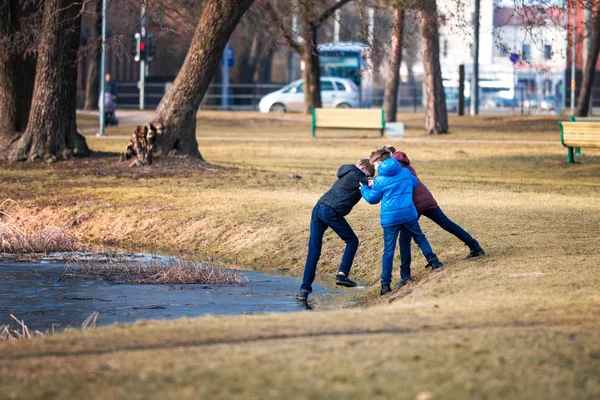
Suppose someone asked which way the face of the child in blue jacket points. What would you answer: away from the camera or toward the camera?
away from the camera

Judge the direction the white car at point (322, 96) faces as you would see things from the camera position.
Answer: facing to the left of the viewer

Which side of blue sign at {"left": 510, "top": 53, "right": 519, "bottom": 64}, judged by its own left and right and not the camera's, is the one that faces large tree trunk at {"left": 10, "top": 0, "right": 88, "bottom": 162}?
front

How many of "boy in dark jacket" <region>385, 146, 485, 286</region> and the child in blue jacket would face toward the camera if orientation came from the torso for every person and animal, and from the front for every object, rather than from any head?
0

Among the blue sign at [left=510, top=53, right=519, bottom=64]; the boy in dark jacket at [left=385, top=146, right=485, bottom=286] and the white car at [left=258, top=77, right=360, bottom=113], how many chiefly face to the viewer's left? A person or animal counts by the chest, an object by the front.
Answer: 2

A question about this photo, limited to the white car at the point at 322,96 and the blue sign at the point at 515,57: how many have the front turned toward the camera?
1

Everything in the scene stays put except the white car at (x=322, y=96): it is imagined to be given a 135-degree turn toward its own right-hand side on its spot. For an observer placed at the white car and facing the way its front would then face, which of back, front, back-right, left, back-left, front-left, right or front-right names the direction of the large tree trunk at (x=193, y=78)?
back-right

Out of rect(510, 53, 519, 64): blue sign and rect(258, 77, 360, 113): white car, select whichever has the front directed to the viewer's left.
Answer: the white car

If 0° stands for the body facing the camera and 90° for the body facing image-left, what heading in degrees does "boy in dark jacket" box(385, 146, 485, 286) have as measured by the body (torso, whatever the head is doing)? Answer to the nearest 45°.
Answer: approximately 90°

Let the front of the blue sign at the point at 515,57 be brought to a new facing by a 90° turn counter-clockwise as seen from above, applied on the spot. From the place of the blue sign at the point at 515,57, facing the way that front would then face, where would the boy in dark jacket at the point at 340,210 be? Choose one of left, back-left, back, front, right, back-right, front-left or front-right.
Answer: right

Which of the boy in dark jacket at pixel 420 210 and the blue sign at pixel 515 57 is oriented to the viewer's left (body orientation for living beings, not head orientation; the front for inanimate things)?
the boy in dark jacket

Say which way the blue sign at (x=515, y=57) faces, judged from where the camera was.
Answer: facing the viewer

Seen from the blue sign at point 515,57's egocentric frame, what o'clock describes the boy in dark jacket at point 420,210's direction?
The boy in dark jacket is roughly at 12 o'clock from the blue sign.

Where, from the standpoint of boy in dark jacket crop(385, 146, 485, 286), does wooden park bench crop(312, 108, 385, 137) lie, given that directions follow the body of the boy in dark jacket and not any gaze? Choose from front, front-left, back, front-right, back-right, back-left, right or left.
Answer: right

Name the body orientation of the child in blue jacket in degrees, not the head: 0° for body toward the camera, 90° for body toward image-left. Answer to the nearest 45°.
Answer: approximately 135°

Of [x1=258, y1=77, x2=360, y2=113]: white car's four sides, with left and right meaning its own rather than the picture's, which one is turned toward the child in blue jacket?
left

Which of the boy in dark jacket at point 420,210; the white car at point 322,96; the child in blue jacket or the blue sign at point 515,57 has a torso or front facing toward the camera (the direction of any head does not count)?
the blue sign
